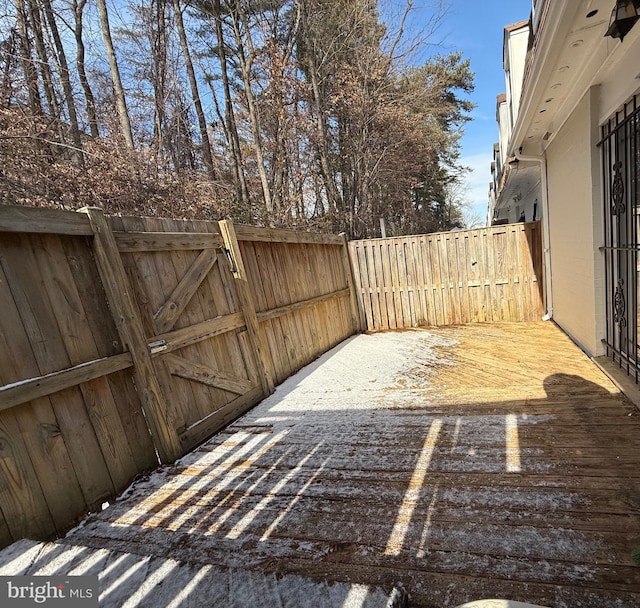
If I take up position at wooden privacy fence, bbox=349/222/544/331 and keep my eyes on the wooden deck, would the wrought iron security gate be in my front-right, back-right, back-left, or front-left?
front-left

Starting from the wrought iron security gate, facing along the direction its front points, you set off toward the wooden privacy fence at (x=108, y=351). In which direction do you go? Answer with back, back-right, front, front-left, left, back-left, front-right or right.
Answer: front-left

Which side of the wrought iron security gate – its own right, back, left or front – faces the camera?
left

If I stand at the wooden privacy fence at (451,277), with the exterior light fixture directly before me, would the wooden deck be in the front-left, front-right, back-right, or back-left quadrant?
front-right

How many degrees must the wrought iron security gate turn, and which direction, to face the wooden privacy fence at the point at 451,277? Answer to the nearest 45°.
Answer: approximately 45° to its right
